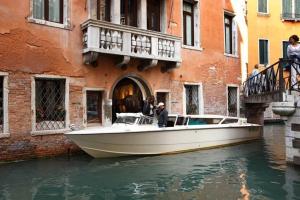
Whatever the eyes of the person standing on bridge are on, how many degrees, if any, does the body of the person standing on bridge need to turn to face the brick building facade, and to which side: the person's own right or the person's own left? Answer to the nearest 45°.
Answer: approximately 45° to the person's own right

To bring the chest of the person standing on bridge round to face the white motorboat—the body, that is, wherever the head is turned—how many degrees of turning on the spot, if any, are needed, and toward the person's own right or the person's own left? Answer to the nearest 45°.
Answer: approximately 45° to the person's own right

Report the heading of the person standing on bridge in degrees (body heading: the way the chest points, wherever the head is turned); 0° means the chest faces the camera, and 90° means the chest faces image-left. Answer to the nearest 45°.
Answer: approximately 45°

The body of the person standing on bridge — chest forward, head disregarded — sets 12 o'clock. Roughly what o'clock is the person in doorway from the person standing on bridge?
The person in doorway is roughly at 2 o'clock from the person standing on bridge.
